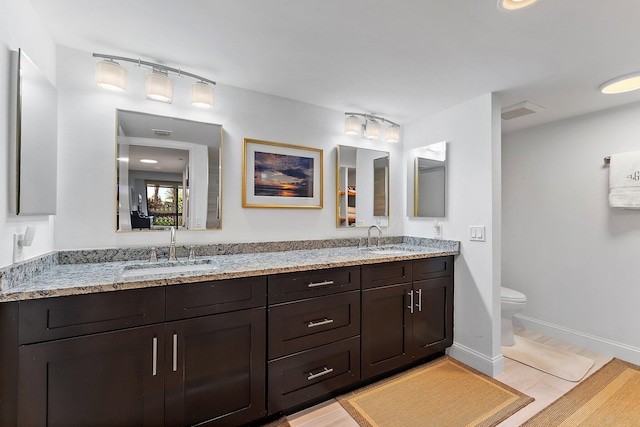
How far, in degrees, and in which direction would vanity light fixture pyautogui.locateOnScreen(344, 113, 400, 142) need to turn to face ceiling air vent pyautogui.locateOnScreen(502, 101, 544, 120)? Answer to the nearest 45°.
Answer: approximately 45° to its left

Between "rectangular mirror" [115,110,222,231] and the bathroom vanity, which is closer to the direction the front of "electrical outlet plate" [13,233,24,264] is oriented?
the bathroom vanity

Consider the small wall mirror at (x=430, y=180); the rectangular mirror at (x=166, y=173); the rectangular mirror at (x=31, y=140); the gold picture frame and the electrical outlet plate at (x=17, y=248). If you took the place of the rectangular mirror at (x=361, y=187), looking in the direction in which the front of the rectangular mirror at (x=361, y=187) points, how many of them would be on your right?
4

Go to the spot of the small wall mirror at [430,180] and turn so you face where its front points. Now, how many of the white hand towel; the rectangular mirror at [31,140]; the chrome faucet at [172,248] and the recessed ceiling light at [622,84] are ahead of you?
2

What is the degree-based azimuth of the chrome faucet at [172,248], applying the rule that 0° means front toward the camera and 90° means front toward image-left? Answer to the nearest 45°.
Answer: approximately 0°

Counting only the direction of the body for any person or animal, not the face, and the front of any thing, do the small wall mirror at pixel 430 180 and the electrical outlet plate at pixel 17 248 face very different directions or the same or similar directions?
very different directions

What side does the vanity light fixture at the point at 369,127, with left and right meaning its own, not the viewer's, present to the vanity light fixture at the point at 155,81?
right

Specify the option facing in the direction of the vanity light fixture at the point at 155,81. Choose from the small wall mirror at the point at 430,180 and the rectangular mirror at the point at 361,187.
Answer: the small wall mirror

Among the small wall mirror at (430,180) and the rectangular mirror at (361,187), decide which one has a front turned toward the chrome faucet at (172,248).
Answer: the small wall mirror

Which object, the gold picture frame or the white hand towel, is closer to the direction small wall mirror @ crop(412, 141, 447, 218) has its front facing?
the gold picture frame

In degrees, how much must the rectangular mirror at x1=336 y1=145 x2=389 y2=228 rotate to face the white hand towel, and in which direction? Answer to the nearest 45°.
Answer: approximately 45° to its left
